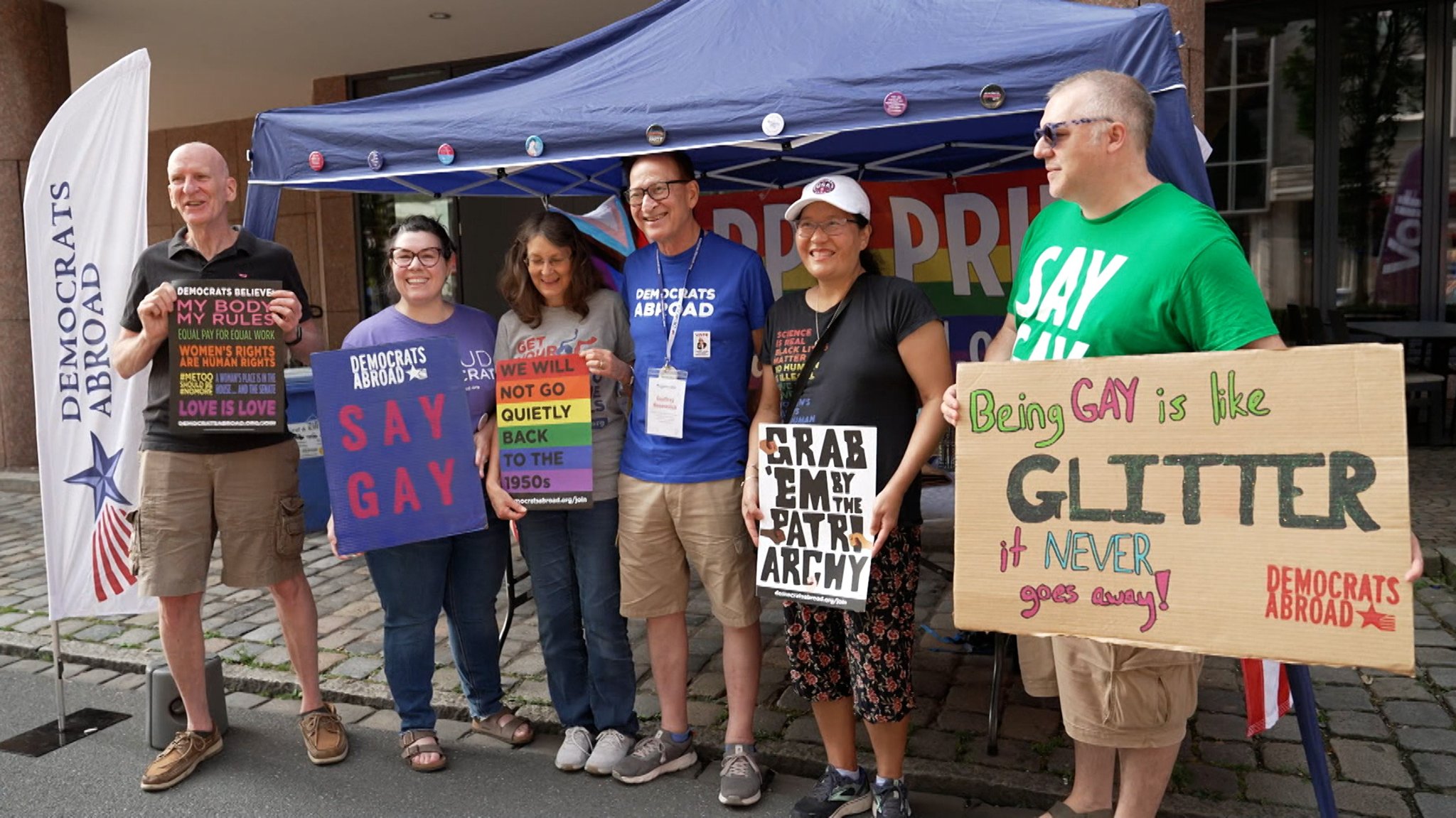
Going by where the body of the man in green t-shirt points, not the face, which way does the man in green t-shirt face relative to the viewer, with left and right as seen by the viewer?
facing the viewer and to the left of the viewer

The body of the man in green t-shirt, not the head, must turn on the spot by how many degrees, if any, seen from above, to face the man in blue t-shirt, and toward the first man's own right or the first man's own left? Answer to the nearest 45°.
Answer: approximately 45° to the first man's own right

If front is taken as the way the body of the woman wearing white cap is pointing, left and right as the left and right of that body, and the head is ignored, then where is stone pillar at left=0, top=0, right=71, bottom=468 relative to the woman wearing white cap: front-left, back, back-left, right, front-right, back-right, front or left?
right

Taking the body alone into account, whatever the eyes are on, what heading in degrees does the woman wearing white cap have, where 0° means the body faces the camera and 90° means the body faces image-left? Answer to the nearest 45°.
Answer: approximately 45°

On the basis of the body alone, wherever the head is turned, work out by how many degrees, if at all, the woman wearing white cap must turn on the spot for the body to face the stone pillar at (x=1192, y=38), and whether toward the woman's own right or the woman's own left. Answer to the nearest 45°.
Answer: approximately 180°

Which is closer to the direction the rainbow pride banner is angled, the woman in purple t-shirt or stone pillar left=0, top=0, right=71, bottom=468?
the woman in purple t-shirt

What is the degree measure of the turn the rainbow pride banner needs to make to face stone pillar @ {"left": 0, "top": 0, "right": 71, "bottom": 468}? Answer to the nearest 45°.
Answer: approximately 90° to its right

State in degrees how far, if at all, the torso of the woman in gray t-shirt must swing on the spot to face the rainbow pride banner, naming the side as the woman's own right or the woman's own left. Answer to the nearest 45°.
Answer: approximately 135° to the woman's own left

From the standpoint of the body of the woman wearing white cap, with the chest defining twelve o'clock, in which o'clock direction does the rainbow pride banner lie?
The rainbow pride banner is roughly at 5 o'clock from the woman wearing white cap.

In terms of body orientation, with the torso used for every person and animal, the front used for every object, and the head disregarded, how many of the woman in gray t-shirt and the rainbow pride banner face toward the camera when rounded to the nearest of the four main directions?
2

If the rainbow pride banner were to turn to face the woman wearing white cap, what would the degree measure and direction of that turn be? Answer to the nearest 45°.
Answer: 0° — it already faces them
